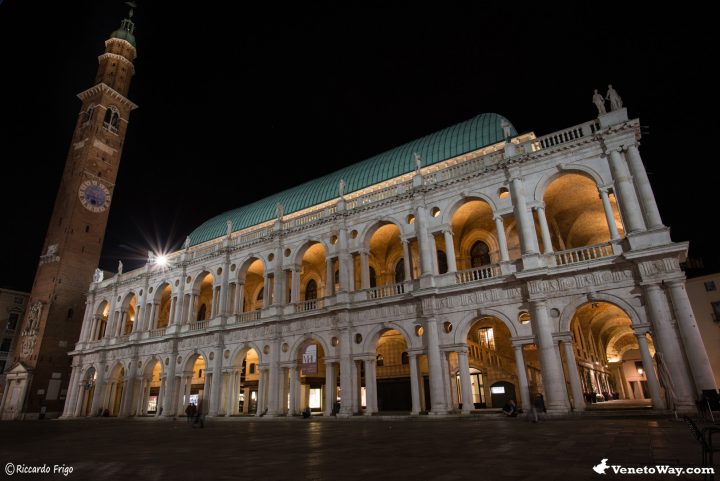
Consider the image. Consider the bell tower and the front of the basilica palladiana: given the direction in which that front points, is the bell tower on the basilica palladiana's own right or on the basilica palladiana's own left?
on the basilica palladiana's own right

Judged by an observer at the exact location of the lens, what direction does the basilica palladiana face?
facing the viewer and to the left of the viewer
